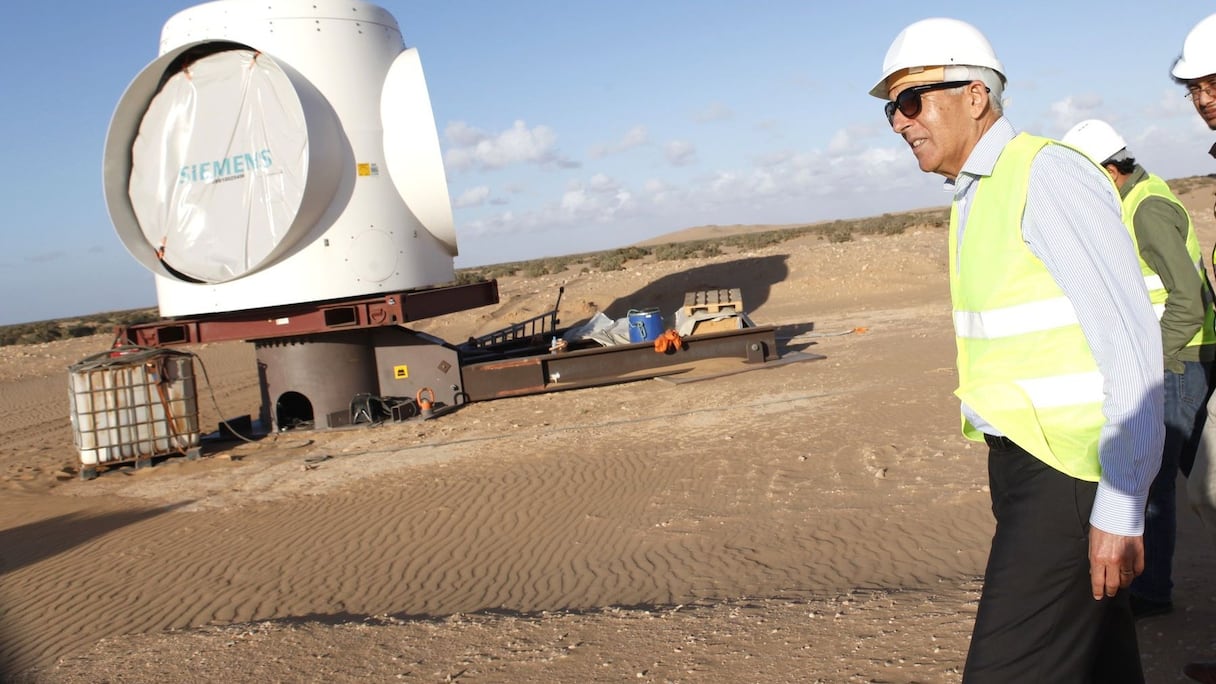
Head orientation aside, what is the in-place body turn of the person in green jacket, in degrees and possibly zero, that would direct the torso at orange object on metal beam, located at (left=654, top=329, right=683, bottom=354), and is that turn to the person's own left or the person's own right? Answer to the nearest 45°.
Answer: approximately 45° to the person's own right

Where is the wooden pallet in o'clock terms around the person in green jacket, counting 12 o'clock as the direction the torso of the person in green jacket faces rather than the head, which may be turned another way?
The wooden pallet is roughly at 2 o'clock from the person in green jacket.

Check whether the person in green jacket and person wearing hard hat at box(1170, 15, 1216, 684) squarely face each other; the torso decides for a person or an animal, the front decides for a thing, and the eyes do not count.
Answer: no

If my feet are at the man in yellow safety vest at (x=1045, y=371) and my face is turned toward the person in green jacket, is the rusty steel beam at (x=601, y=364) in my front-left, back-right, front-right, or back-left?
front-left

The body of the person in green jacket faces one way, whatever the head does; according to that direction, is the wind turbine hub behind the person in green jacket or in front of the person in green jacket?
in front

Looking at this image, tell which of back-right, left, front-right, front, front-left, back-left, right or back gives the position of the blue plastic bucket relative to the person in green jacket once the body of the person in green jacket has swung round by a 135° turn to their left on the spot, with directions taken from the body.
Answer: back

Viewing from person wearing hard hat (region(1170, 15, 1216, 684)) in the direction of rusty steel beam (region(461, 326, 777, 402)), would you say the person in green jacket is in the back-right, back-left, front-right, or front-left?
front-right

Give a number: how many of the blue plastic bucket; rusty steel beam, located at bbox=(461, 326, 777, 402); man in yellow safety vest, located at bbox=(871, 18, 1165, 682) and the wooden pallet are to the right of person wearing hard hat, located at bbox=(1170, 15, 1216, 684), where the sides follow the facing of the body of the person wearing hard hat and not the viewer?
3

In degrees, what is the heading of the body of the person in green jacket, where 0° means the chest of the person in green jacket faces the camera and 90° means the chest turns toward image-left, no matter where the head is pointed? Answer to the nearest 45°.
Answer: approximately 90°

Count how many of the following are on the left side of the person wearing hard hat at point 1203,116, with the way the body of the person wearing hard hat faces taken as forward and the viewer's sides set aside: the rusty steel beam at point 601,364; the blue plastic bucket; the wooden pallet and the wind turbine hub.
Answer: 0

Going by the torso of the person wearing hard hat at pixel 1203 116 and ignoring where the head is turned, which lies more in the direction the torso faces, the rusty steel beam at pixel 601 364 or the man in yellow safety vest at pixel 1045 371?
the man in yellow safety vest

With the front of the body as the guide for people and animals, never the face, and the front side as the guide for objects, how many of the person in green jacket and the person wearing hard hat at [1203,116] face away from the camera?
0

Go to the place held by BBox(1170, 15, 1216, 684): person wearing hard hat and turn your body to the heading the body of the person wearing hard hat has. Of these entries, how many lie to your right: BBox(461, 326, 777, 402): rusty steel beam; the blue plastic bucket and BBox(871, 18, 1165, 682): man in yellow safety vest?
2

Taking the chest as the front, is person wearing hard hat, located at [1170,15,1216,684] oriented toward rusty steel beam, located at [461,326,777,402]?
no

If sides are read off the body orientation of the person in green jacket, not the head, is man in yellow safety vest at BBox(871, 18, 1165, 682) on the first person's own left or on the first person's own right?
on the first person's own left

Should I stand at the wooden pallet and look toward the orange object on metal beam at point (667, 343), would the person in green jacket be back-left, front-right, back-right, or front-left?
front-left
